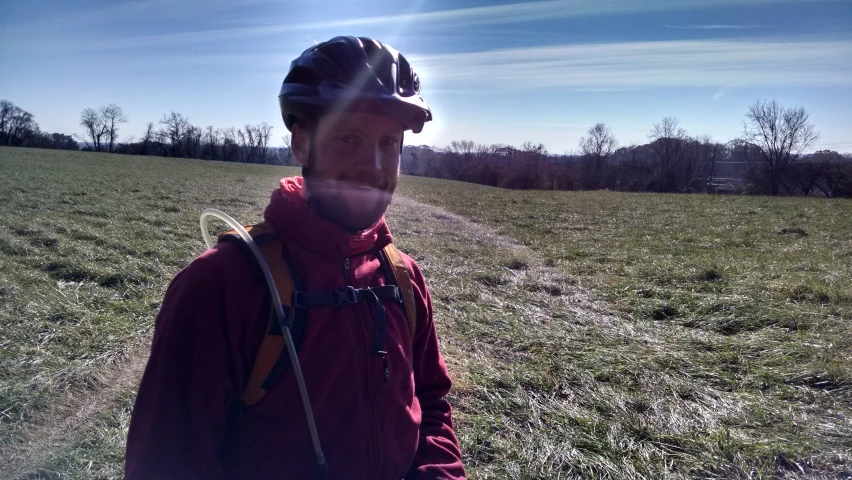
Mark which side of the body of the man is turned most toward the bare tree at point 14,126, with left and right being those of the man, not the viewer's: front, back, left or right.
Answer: back

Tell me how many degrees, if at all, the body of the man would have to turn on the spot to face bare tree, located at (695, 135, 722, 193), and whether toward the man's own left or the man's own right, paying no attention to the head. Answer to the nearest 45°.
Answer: approximately 90° to the man's own left

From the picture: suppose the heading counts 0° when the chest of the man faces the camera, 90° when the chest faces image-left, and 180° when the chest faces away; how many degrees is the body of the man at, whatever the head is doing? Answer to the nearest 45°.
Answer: approximately 315°
